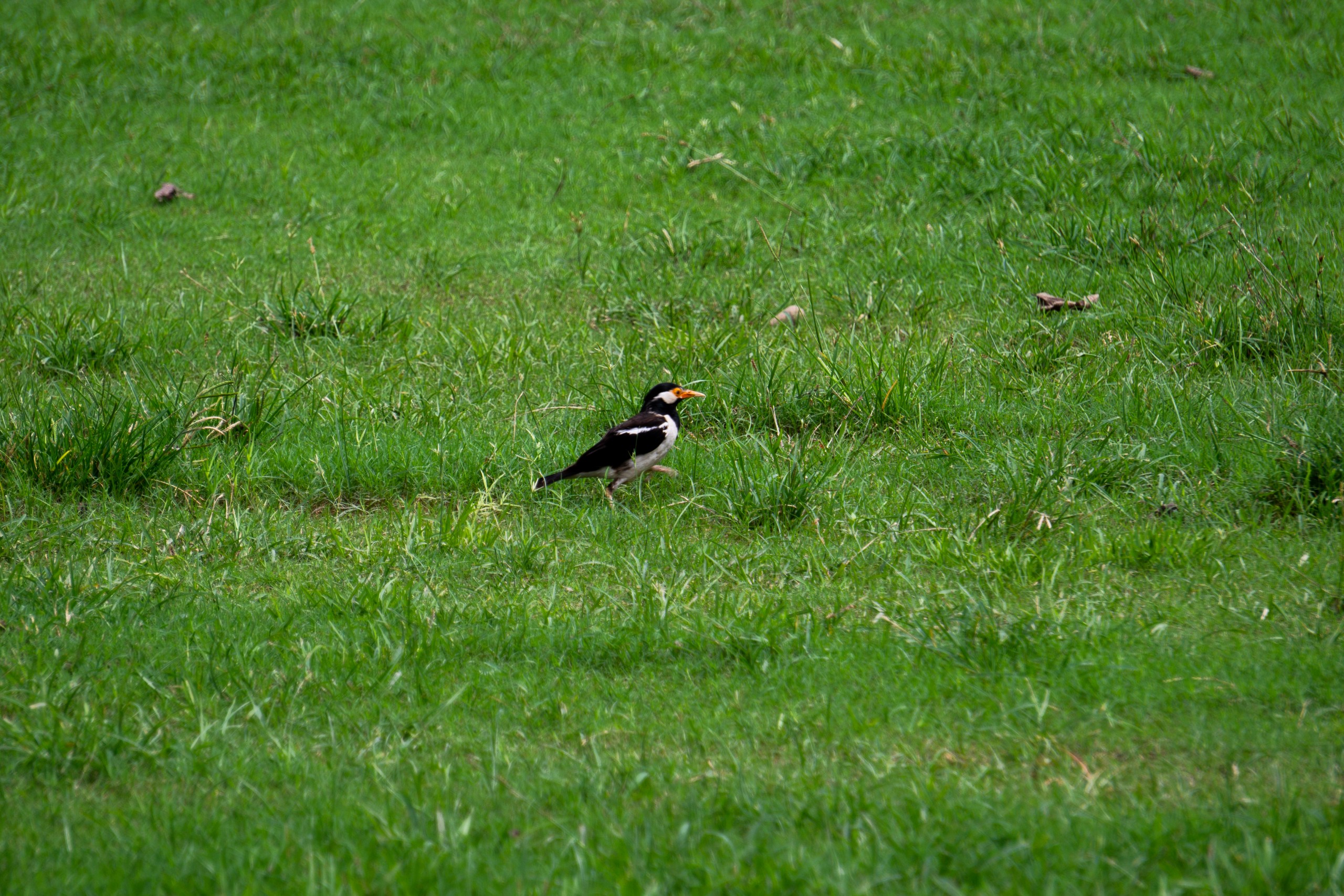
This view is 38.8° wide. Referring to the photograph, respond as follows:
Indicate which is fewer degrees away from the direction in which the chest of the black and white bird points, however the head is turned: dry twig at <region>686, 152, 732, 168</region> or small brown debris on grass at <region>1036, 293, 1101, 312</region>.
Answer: the small brown debris on grass

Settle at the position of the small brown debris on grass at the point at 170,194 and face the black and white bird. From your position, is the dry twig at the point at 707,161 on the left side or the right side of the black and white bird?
left

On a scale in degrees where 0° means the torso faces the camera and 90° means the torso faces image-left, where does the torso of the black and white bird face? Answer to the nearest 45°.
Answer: approximately 270°

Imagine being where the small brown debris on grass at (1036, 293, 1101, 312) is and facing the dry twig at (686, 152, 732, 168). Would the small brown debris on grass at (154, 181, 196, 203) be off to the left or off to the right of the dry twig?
left

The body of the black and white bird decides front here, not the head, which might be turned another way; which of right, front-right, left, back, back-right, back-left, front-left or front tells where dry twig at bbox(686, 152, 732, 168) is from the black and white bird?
left

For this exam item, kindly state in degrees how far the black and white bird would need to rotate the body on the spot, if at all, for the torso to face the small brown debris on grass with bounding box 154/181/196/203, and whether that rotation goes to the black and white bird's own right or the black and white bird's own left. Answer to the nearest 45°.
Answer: approximately 135° to the black and white bird's own left

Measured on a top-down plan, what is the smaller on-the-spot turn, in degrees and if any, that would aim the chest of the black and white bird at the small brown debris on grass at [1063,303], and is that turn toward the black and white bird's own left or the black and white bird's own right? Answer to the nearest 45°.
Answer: approximately 45° to the black and white bird's own left
